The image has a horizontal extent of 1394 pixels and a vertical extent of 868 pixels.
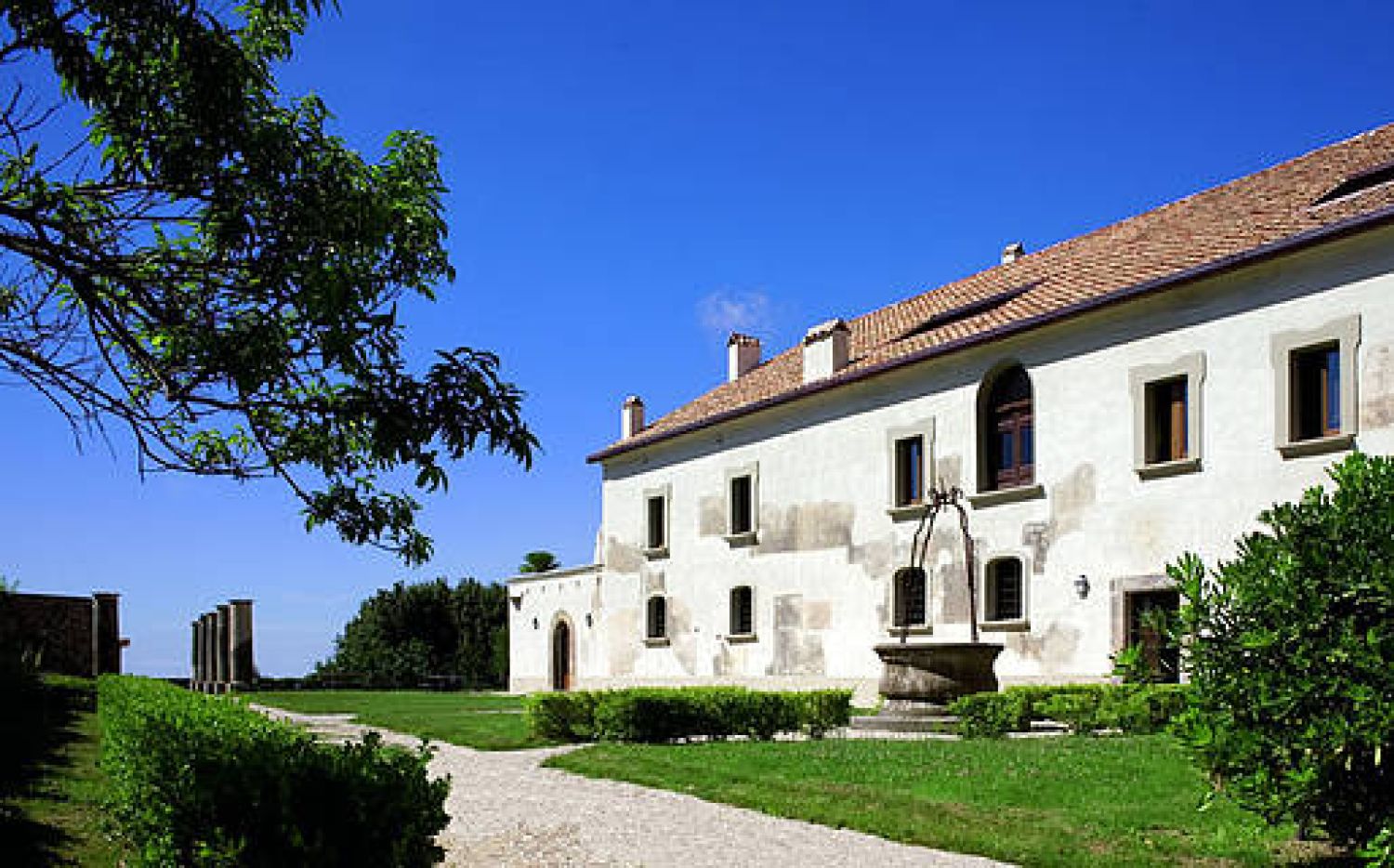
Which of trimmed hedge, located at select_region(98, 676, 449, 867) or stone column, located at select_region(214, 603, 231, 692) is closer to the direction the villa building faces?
the trimmed hedge

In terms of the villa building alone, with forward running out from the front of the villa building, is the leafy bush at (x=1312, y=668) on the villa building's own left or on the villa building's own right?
on the villa building's own left

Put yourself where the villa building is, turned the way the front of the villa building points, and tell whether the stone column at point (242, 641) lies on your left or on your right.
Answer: on your right

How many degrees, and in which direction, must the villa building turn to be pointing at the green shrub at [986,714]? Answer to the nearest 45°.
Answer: approximately 45° to its left

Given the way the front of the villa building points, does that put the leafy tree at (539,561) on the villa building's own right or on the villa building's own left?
on the villa building's own right

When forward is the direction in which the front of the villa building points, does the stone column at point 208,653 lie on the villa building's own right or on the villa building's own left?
on the villa building's own right

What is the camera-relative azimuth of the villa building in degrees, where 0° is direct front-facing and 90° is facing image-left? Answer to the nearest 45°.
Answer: approximately 45°

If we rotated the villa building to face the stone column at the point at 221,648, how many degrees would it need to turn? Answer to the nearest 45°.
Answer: approximately 90° to its right
